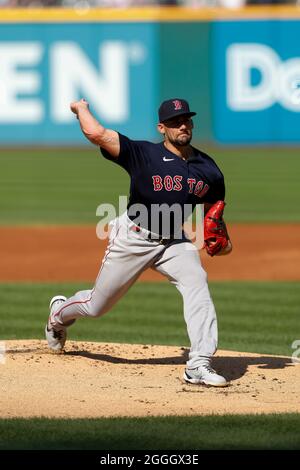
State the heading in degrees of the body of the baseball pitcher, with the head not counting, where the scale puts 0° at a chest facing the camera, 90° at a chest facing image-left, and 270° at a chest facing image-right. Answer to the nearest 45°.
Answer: approximately 315°
